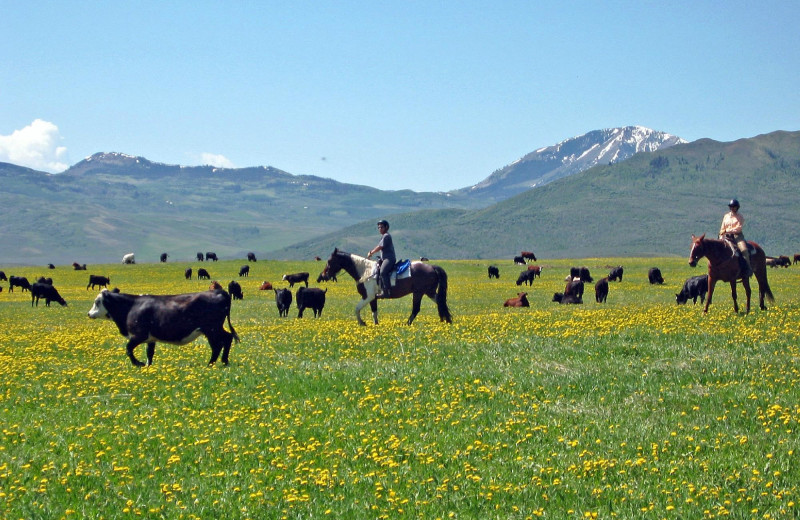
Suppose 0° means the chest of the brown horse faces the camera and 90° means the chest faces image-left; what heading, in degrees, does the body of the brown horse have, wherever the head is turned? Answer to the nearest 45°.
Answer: approximately 45°

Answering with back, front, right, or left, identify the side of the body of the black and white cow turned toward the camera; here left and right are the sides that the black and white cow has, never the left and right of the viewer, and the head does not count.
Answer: left

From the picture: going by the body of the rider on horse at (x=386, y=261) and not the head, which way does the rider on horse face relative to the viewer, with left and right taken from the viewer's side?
facing to the left of the viewer

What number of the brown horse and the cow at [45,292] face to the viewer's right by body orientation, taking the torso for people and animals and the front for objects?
1

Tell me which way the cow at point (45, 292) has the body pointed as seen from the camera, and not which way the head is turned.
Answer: to the viewer's right

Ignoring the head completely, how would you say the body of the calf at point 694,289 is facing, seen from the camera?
to the viewer's left

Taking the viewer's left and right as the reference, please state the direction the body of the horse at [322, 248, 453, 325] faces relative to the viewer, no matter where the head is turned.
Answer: facing to the left of the viewer

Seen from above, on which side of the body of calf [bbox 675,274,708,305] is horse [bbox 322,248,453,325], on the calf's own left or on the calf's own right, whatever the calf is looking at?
on the calf's own left

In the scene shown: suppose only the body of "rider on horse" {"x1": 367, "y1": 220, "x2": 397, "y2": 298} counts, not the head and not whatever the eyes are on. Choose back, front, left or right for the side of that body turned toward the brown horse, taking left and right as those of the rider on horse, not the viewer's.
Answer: back

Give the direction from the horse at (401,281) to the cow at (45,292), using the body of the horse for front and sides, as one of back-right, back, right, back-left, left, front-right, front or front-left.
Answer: front-right
